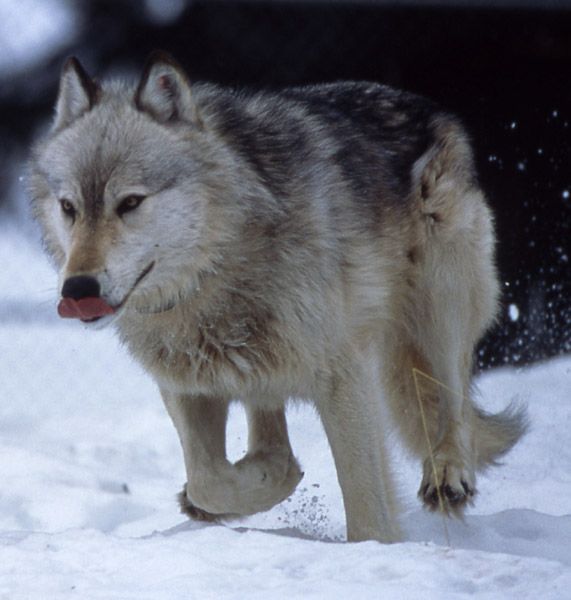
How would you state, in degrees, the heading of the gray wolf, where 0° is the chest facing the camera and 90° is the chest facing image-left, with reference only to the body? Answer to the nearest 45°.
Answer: approximately 45°
